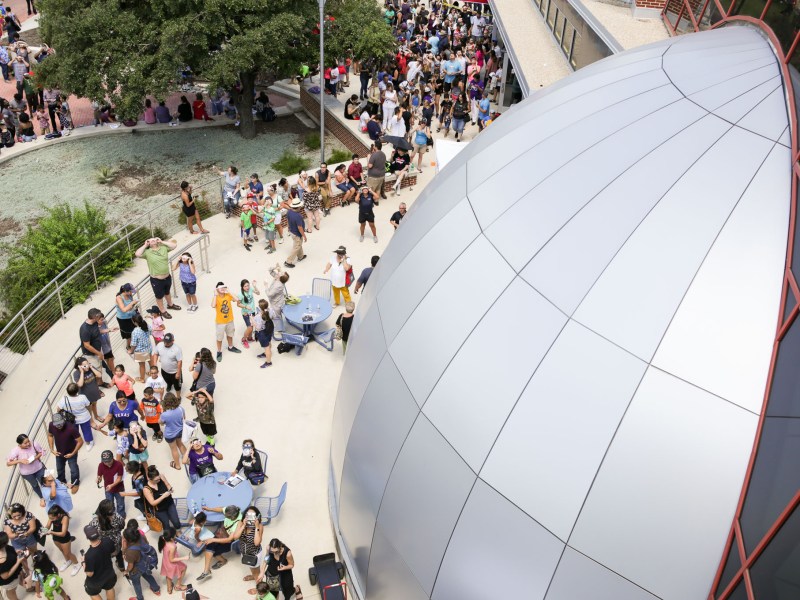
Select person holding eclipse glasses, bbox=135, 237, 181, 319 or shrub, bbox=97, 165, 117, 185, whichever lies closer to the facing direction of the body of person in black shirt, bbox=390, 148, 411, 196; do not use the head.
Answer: the person holding eclipse glasses

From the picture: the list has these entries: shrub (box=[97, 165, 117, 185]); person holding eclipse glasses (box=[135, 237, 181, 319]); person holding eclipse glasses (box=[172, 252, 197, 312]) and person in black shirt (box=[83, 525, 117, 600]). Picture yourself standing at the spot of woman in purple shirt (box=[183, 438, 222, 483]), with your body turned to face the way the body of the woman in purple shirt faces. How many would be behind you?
3

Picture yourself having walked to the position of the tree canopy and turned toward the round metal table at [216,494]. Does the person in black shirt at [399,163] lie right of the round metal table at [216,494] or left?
left

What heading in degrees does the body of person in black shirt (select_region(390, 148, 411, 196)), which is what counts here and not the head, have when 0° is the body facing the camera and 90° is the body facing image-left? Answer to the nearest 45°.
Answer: approximately 0°

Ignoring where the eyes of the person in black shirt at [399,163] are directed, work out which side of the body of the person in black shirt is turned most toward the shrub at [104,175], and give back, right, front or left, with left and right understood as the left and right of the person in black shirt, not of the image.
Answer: right

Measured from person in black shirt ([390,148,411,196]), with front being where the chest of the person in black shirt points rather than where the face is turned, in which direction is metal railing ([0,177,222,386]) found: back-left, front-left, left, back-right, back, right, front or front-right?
front-right

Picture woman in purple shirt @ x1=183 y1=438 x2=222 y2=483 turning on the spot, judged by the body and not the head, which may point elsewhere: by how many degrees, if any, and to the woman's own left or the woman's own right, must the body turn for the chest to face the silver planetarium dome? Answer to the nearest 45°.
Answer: approximately 45° to the woman's own left

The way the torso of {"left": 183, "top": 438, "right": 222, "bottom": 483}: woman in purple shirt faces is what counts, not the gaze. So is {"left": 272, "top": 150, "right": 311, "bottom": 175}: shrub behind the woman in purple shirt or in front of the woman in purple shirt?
behind

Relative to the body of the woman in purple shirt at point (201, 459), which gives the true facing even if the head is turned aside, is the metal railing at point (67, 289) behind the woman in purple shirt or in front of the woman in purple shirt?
behind

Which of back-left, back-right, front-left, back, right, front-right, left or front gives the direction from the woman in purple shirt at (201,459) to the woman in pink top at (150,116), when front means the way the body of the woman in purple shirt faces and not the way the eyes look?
back
